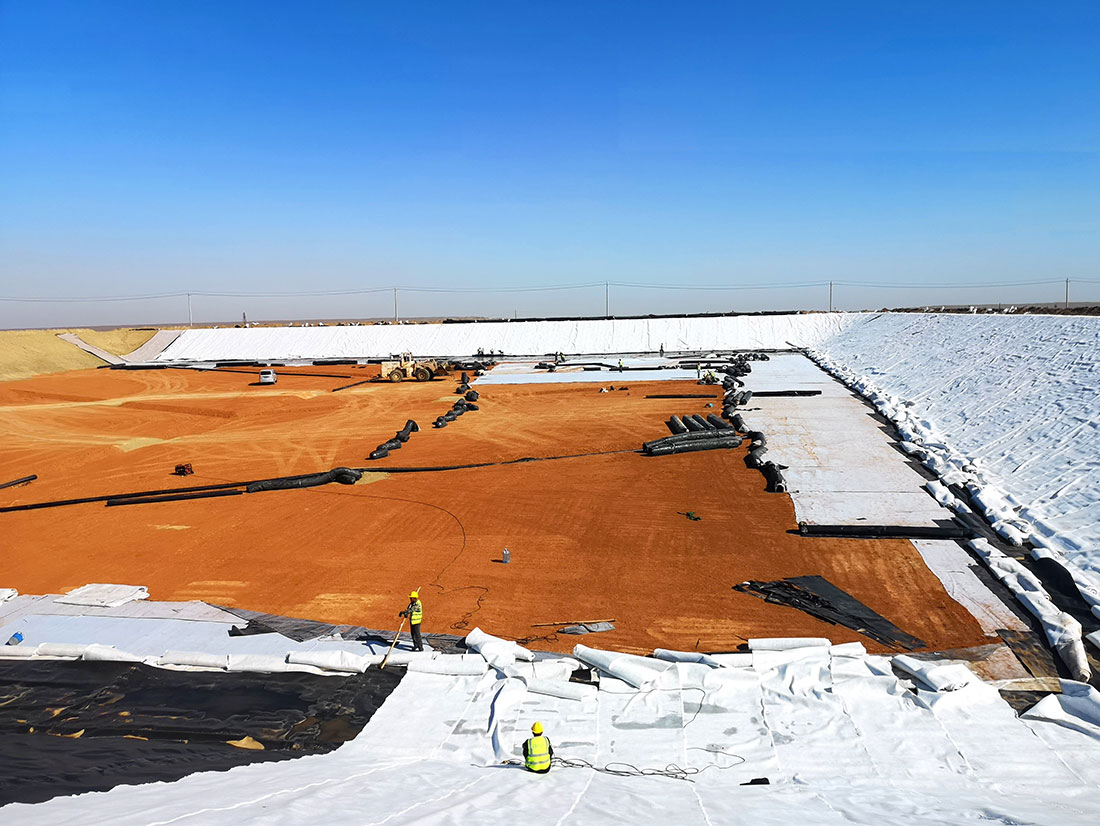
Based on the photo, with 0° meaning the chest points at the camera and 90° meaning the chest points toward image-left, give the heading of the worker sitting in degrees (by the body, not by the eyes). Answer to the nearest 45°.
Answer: approximately 180°

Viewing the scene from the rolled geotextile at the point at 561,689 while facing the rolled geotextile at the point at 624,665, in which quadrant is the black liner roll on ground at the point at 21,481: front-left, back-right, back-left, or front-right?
back-left

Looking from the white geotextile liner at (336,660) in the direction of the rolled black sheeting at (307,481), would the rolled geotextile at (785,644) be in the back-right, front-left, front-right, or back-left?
back-right

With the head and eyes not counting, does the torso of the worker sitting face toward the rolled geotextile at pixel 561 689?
yes

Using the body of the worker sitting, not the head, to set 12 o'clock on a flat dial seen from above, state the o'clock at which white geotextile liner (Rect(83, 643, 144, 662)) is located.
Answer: The white geotextile liner is roughly at 10 o'clock from the worker sitting.

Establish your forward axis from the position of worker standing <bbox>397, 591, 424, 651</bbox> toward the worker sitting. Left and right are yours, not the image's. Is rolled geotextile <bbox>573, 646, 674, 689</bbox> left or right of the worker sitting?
left
